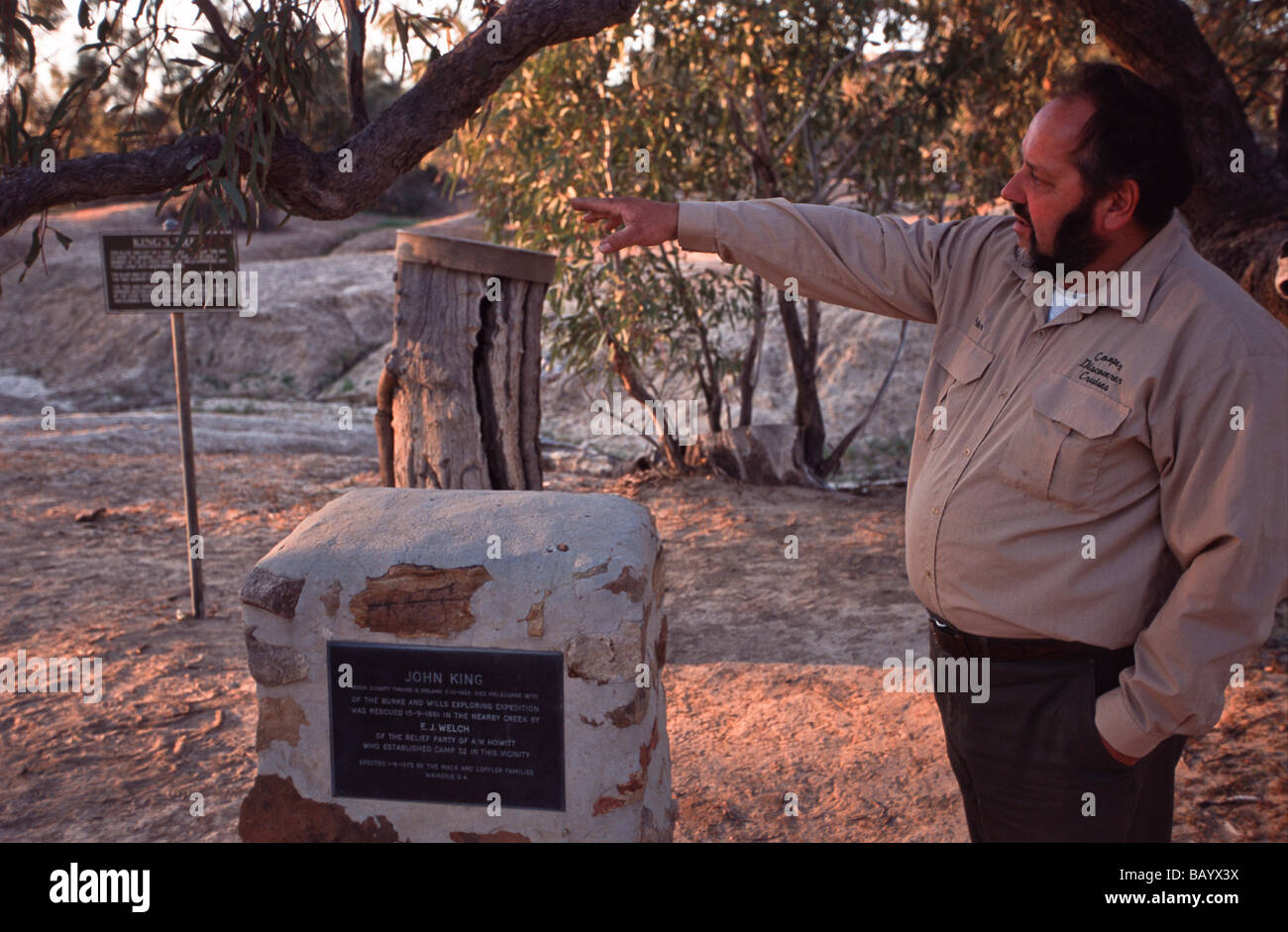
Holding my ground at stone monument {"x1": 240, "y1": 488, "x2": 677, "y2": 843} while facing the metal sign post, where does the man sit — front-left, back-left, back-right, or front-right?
back-right

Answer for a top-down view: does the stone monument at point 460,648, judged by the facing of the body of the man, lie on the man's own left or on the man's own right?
on the man's own right

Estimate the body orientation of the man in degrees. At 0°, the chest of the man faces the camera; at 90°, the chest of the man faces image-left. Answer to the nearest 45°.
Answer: approximately 45°

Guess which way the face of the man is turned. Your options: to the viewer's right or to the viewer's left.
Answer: to the viewer's left

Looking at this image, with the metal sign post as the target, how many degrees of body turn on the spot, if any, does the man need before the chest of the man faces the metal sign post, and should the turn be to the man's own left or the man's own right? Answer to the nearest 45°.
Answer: approximately 90° to the man's own right

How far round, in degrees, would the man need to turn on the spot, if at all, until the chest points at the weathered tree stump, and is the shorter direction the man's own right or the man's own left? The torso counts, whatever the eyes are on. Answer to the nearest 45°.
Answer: approximately 90° to the man's own right
